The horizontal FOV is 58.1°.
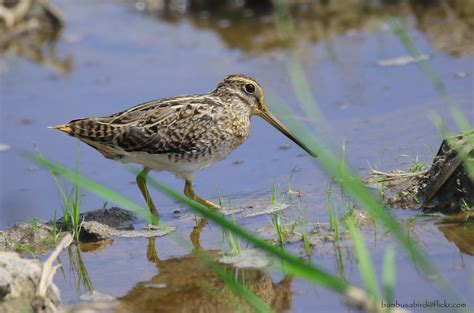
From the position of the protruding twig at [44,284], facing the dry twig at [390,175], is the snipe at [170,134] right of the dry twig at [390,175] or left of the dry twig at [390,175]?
left

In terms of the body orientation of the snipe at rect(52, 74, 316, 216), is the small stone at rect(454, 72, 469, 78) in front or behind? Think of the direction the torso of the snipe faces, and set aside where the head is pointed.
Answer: in front

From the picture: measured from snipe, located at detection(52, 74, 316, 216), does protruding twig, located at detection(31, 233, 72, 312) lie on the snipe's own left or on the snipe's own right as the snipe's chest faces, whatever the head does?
on the snipe's own right

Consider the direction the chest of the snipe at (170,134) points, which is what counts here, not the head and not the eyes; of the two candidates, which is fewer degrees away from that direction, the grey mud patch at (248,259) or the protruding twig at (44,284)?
the grey mud patch

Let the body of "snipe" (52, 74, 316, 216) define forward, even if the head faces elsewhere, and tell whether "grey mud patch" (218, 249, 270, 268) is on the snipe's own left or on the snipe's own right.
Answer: on the snipe's own right

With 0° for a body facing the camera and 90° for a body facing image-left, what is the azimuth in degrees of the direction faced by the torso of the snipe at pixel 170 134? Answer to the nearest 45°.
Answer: approximately 270°
